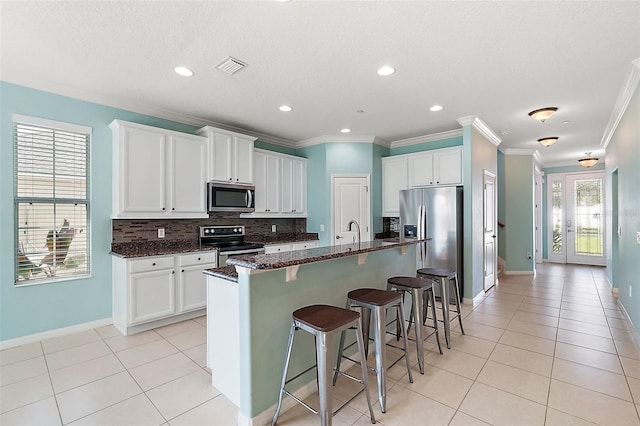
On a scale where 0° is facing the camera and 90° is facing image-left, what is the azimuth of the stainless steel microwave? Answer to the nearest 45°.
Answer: approximately 315°

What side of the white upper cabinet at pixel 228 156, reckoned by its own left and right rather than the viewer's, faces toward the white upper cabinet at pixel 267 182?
left

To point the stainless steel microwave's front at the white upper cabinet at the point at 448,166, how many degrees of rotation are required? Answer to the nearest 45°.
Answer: approximately 45° to its left

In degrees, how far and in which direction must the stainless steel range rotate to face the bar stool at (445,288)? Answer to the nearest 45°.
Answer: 0° — it already faces it
